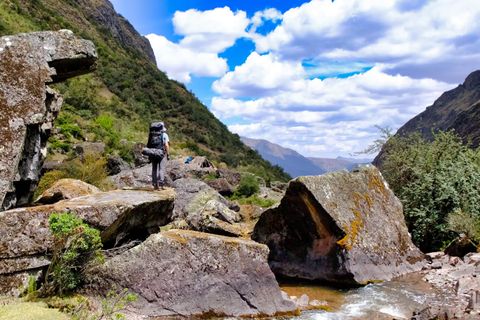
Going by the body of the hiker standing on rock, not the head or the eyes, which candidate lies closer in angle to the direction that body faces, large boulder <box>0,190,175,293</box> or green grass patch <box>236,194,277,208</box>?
the green grass patch

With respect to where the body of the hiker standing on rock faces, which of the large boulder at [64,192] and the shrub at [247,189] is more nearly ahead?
the shrub

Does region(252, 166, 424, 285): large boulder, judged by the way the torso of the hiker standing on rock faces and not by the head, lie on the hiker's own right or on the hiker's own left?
on the hiker's own right

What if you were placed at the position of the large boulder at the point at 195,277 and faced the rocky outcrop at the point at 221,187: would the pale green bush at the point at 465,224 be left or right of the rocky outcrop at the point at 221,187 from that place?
right

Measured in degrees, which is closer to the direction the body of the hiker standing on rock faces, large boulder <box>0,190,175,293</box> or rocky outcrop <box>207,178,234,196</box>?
the rocky outcrop

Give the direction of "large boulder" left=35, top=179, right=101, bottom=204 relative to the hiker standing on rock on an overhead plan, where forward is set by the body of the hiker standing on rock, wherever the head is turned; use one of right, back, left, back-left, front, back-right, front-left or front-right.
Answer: back-left

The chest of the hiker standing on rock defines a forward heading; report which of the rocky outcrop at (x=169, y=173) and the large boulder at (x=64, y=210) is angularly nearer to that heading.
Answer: the rocky outcrop

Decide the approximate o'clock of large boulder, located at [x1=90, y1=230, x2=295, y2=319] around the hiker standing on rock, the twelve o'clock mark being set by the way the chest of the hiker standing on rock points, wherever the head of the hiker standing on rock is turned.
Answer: The large boulder is roughly at 4 o'clock from the hiker standing on rock.

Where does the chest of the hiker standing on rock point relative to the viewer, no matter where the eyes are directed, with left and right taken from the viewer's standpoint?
facing away from the viewer and to the right of the viewer

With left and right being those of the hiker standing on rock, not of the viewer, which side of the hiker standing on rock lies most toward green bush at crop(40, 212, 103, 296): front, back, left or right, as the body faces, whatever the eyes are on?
back

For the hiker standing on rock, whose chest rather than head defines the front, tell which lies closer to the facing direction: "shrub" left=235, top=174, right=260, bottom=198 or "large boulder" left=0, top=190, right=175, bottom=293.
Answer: the shrub

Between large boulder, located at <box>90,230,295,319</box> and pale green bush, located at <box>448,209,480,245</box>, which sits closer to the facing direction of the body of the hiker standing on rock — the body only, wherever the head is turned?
the pale green bush
